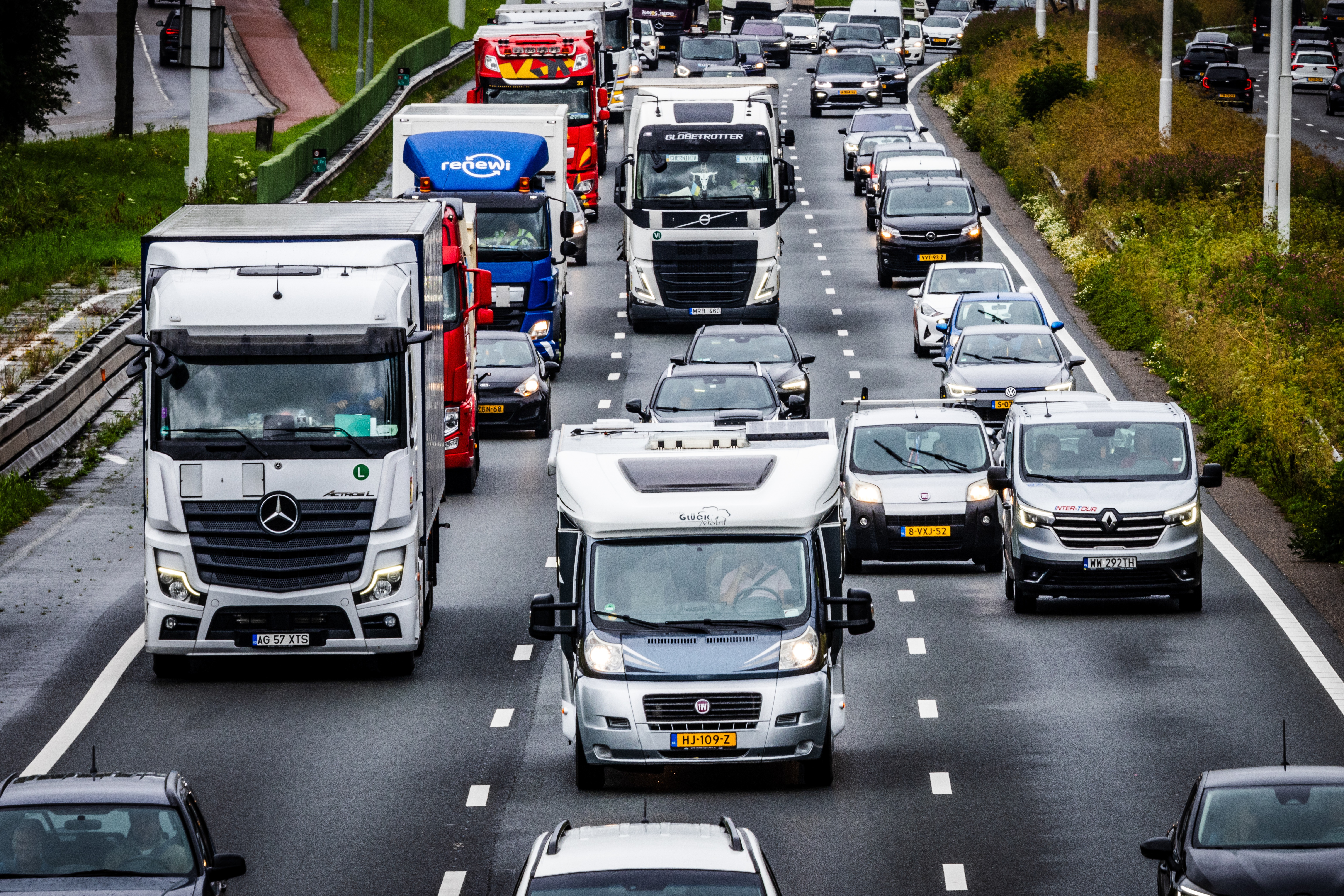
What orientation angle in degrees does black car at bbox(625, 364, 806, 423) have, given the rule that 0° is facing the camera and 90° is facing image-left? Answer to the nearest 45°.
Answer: approximately 0°

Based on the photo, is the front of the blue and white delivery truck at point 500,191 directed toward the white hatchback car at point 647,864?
yes

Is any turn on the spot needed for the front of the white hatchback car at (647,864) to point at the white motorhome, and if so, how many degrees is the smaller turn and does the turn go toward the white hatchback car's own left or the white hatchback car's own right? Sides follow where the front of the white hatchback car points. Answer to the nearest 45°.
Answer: approximately 180°

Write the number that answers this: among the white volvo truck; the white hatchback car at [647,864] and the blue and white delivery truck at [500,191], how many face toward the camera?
3

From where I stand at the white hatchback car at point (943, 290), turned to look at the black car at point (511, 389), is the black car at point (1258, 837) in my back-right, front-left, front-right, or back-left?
front-left

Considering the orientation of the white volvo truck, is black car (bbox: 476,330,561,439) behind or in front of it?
in front

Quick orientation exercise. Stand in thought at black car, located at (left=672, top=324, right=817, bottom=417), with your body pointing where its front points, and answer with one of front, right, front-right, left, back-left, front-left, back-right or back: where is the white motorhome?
front

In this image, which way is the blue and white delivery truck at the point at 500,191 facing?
toward the camera

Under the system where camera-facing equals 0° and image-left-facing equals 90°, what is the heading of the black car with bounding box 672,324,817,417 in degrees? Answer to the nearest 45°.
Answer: approximately 0°

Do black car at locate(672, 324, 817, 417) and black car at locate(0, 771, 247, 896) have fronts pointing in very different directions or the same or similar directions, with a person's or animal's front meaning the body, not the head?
same or similar directions

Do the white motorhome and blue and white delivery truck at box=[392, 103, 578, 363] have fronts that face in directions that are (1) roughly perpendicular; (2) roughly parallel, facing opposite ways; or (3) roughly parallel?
roughly parallel

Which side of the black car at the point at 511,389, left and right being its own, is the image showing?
front

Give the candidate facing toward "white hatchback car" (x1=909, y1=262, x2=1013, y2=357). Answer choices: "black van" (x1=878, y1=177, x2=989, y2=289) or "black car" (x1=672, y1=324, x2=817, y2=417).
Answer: "black van" (x1=878, y1=177, x2=989, y2=289)

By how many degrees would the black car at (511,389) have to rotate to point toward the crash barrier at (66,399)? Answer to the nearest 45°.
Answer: approximately 90° to its right

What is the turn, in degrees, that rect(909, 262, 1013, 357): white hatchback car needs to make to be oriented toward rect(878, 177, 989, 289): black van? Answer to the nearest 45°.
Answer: approximately 180°

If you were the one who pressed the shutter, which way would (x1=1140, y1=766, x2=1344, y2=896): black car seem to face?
facing the viewer
